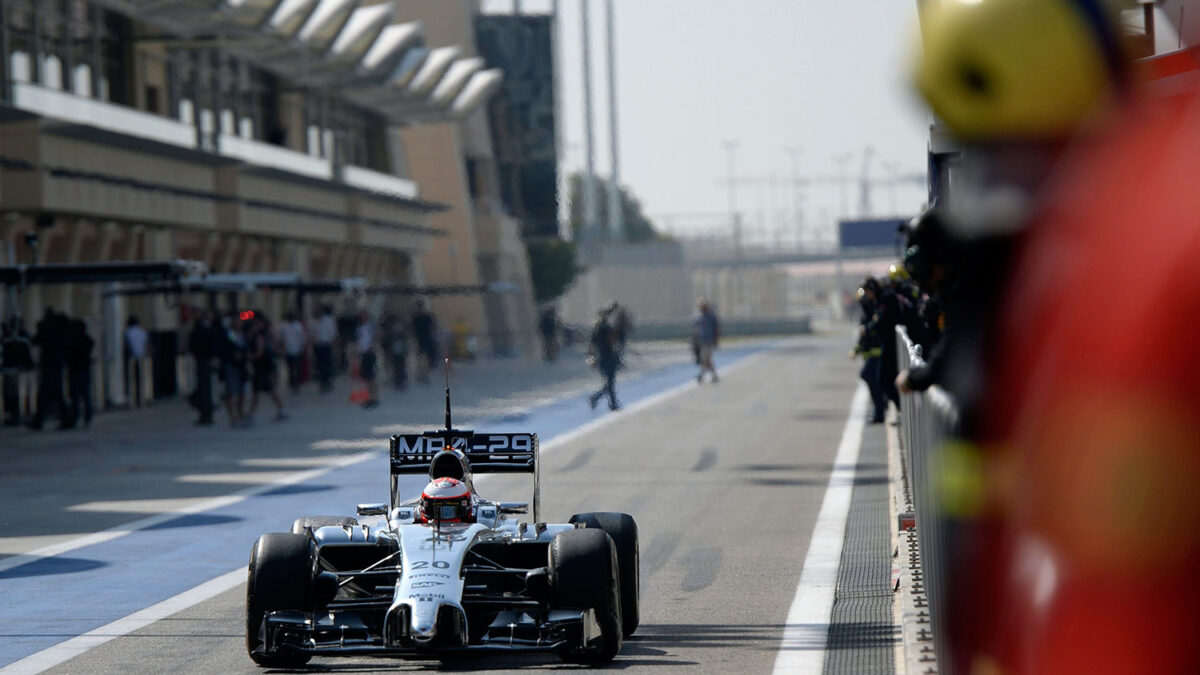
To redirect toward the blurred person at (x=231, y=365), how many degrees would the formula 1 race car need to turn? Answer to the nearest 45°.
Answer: approximately 180°

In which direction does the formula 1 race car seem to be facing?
toward the camera

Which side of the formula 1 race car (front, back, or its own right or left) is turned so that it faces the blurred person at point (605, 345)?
back

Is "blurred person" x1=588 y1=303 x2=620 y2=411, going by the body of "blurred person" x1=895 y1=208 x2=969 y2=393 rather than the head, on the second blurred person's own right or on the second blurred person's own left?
on the second blurred person's own right

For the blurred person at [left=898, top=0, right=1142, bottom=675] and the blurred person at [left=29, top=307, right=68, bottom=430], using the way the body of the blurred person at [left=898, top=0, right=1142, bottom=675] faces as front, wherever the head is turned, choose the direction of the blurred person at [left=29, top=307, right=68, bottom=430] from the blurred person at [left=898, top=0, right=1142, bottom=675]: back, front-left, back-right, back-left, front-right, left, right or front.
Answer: front-right

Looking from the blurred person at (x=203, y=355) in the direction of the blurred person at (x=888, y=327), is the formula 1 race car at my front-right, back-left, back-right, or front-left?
front-right

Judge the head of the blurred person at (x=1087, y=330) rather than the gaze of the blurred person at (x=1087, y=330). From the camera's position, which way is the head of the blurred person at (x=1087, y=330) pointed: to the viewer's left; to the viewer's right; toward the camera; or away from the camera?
to the viewer's left

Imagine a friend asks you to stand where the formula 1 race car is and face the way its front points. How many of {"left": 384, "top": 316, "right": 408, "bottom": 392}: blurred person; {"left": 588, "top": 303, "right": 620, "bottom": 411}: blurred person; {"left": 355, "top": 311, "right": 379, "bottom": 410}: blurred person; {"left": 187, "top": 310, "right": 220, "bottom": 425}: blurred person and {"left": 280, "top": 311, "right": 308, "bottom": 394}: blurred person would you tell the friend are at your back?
5

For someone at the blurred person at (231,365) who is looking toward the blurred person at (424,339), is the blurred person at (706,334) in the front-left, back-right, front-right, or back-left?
front-right

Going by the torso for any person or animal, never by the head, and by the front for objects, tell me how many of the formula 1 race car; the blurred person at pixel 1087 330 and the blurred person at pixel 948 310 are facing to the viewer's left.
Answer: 2

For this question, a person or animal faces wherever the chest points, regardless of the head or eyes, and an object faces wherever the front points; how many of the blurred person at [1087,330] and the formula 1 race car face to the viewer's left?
1

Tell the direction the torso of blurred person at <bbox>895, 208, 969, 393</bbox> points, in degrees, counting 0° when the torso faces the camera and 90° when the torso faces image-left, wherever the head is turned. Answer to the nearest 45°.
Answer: approximately 90°

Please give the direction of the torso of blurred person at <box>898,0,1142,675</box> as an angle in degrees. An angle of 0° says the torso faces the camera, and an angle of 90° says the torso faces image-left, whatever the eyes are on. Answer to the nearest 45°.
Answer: approximately 90°
